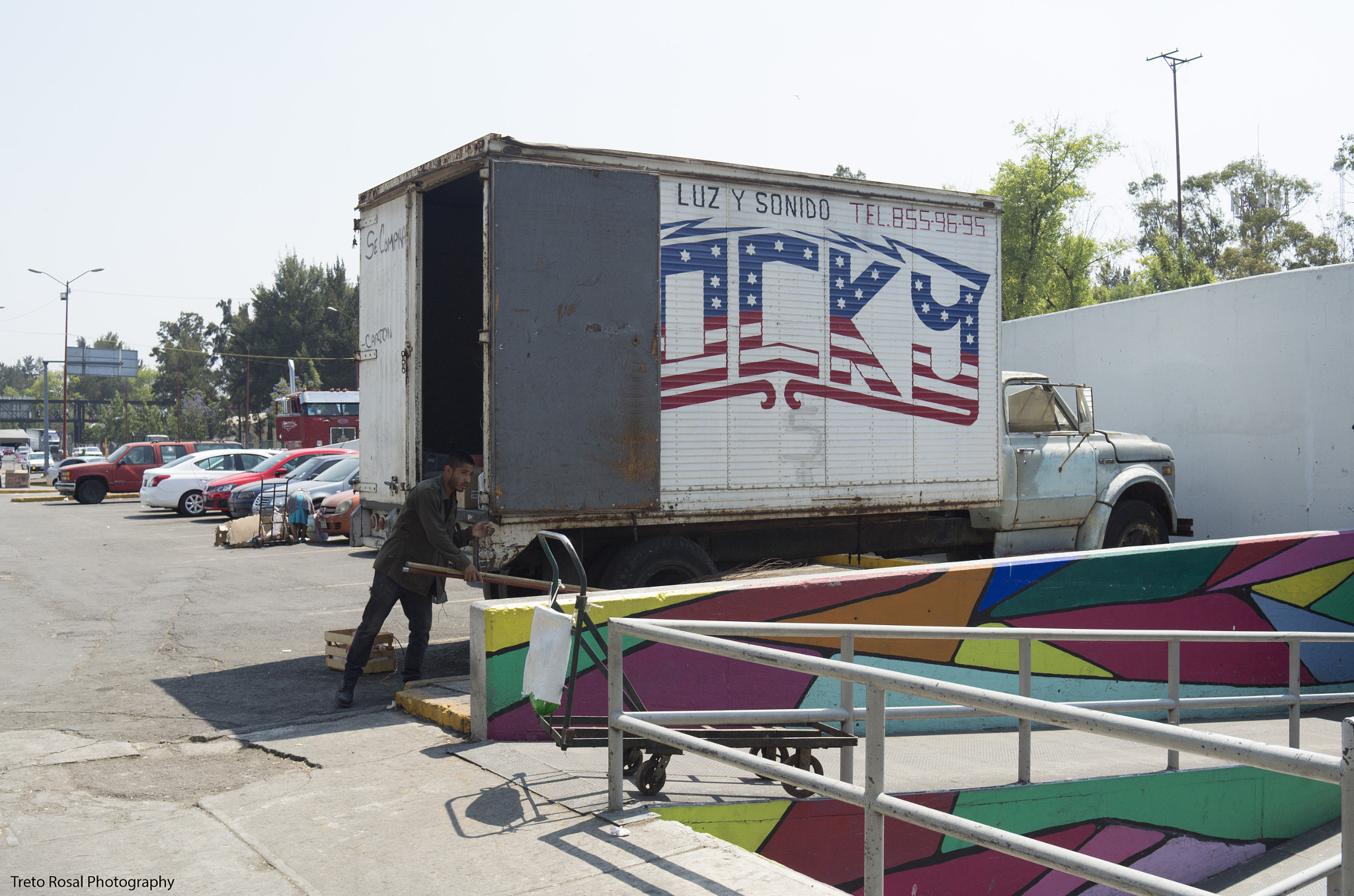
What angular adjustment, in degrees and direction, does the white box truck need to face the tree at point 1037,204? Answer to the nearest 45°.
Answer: approximately 45° to its left

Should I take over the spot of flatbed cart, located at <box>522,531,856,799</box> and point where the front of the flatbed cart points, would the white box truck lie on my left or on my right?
on my left

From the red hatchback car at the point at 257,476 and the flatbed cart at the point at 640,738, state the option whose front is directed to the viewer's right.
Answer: the flatbed cart

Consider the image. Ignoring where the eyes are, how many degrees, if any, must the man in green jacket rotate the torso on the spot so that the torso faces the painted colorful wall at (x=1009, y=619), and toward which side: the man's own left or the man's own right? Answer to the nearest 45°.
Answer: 0° — they already face it

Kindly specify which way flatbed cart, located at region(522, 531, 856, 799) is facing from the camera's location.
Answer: facing to the right of the viewer

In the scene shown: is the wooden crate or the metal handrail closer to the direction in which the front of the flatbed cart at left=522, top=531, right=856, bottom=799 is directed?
the metal handrail

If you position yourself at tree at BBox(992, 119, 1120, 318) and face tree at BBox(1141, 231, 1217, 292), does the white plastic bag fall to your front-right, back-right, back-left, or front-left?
back-right

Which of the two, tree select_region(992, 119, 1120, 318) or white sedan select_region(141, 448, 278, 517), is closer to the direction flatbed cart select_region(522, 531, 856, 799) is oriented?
the tree

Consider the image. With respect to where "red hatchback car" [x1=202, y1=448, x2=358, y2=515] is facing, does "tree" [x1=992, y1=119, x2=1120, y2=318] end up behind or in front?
behind

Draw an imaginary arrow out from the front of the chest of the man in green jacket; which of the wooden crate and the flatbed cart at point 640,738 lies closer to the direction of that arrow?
the flatbed cart

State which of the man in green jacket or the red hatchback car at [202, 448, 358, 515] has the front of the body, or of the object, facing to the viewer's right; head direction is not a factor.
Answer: the man in green jacket

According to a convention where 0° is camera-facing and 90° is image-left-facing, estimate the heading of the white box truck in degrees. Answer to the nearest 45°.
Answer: approximately 225°

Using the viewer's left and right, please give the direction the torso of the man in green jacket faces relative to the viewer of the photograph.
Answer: facing to the right of the viewer

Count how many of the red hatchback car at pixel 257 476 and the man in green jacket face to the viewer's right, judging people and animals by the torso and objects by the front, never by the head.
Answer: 1

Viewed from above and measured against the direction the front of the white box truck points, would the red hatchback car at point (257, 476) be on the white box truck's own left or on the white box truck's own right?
on the white box truck's own left
